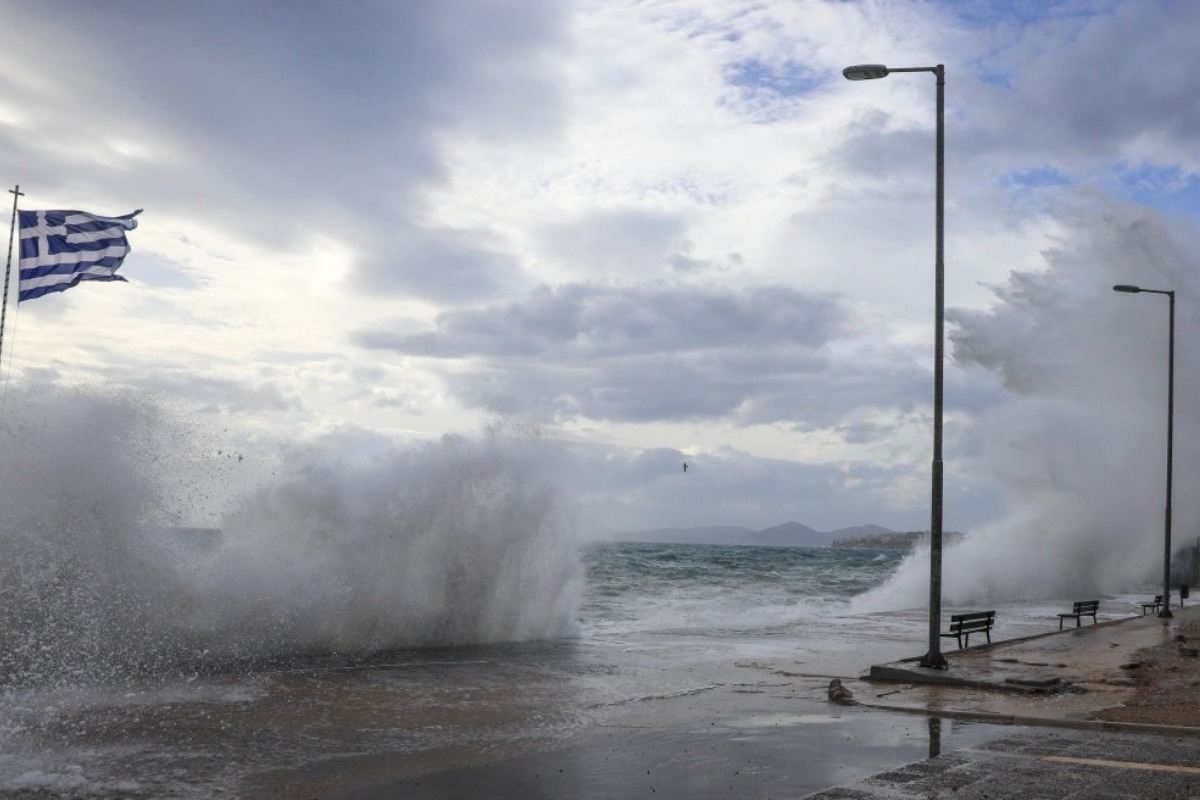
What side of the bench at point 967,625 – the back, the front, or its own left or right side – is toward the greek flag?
left

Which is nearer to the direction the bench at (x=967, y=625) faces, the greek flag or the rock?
the greek flag

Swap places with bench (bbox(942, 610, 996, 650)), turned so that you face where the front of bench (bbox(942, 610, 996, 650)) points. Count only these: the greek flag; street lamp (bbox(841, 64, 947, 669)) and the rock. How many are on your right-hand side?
0

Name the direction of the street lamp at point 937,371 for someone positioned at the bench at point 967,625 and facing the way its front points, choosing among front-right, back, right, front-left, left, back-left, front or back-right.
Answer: back-left

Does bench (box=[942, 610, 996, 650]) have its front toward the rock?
no

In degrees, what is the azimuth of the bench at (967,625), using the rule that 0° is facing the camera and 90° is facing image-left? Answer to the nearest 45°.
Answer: approximately 135°
